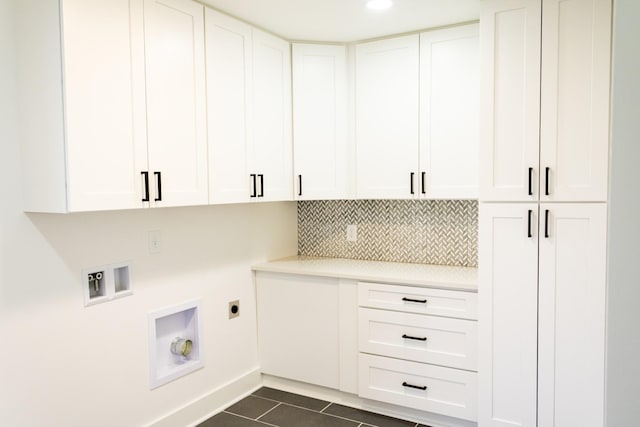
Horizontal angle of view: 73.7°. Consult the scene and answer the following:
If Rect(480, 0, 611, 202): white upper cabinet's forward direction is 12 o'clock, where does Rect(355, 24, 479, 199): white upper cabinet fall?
Rect(355, 24, 479, 199): white upper cabinet is roughly at 4 o'clock from Rect(480, 0, 611, 202): white upper cabinet.

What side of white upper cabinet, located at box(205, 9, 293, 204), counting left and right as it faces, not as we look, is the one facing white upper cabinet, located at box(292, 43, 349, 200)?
left

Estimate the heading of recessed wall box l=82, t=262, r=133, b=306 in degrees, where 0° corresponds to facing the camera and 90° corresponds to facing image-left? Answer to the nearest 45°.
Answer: approximately 315°

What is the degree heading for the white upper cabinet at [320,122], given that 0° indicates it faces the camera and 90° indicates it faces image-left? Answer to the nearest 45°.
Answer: approximately 0°

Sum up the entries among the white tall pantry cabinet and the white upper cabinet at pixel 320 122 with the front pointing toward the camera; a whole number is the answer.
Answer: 2

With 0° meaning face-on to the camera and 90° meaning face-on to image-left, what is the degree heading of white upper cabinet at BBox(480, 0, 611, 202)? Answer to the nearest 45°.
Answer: approximately 0°

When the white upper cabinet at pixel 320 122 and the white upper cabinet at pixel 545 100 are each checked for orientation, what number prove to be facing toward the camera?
2

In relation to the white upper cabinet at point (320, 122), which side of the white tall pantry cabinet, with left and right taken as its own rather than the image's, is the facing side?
right

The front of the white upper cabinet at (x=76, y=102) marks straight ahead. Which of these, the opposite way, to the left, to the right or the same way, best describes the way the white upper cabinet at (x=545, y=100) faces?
to the right

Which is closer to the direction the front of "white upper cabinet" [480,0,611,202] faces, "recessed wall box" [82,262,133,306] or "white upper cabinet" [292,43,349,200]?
the recessed wall box
